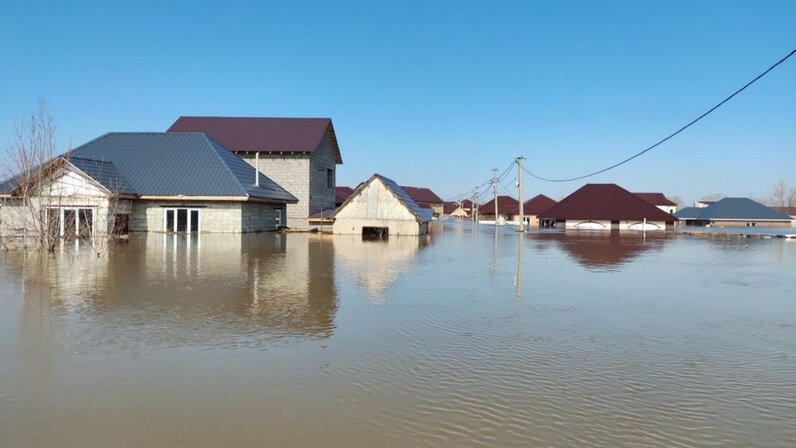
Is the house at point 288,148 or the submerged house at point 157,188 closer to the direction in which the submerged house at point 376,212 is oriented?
the submerged house

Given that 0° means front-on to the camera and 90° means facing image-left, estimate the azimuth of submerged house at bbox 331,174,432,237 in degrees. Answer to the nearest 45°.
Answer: approximately 0°

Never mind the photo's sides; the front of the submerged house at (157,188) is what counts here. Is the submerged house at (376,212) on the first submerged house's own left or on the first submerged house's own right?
on the first submerged house's own left

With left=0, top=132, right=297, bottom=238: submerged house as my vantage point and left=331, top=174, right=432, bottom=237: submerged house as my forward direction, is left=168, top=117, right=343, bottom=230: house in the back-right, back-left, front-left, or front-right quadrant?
front-left

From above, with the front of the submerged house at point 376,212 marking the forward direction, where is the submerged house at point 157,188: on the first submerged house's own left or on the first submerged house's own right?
on the first submerged house's own right

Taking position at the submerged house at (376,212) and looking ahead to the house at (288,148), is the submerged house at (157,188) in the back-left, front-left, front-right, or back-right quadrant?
front-left

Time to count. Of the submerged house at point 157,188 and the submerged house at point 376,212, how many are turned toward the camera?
2

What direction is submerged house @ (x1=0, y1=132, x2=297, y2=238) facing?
toward the camera

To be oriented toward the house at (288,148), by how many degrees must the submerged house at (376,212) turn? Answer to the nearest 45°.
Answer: approximately 135° to its right

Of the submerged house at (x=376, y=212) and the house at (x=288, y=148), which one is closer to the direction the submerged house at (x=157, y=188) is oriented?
the submerged house

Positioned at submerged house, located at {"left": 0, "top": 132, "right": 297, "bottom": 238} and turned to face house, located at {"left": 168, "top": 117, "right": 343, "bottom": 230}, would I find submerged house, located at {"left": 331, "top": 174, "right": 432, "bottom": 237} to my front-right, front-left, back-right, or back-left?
front-right
